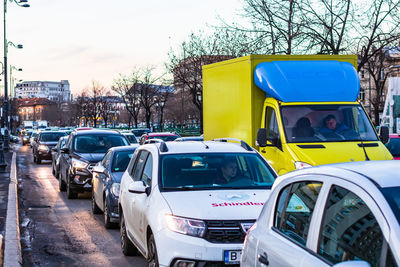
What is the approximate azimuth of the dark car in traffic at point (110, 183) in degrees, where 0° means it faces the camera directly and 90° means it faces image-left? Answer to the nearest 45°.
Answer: approximately 315°

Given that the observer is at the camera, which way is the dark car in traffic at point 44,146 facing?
facing the viewer and to the right of the viewer

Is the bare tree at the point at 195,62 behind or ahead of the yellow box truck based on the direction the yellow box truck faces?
behind

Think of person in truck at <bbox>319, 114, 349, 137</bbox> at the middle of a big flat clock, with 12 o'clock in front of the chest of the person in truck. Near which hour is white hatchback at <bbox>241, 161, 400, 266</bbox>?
The white hatchback is roughly at 12 o'clock from the person in truck.

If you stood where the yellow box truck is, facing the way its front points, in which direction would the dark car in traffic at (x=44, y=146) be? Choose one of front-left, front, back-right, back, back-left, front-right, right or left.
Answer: back

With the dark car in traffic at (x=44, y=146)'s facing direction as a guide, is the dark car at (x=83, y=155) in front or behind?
in front
